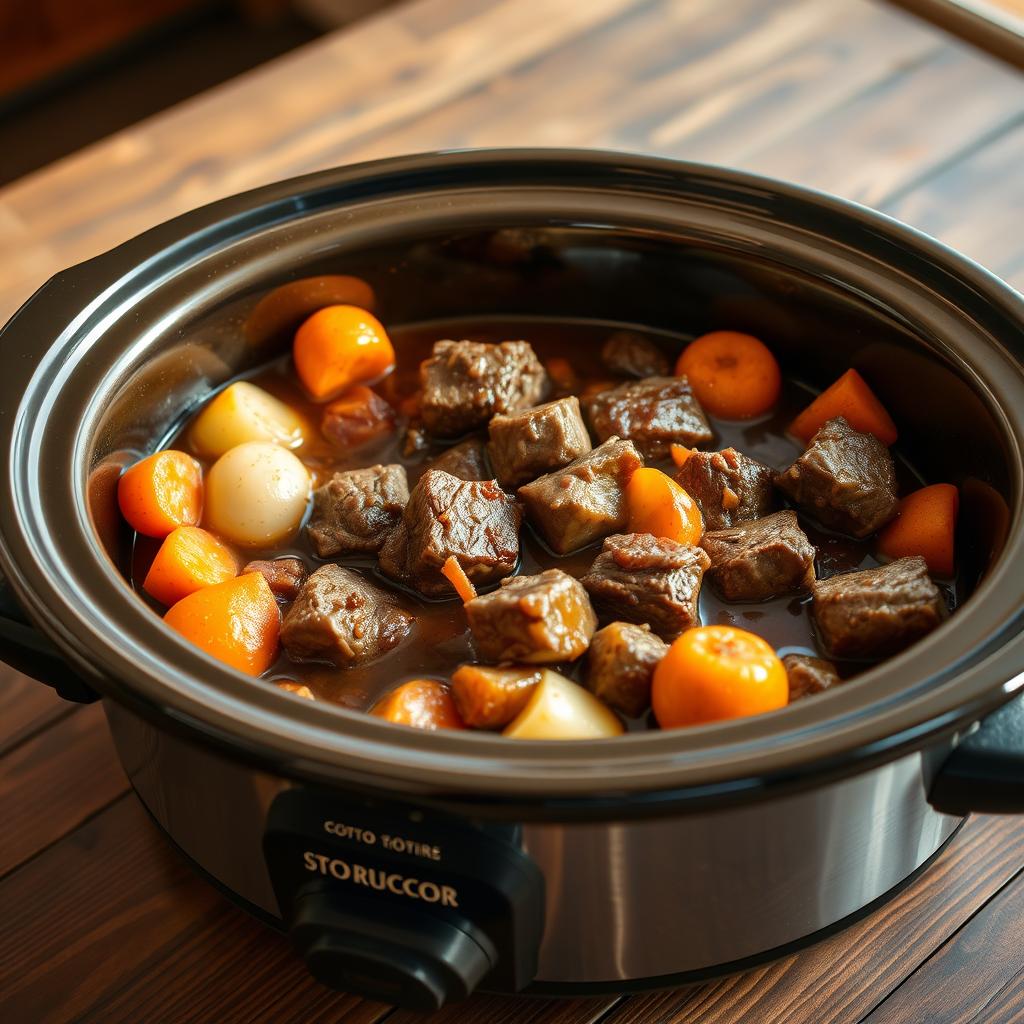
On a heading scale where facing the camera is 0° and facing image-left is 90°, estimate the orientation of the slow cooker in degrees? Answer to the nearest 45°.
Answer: approximately 0°
